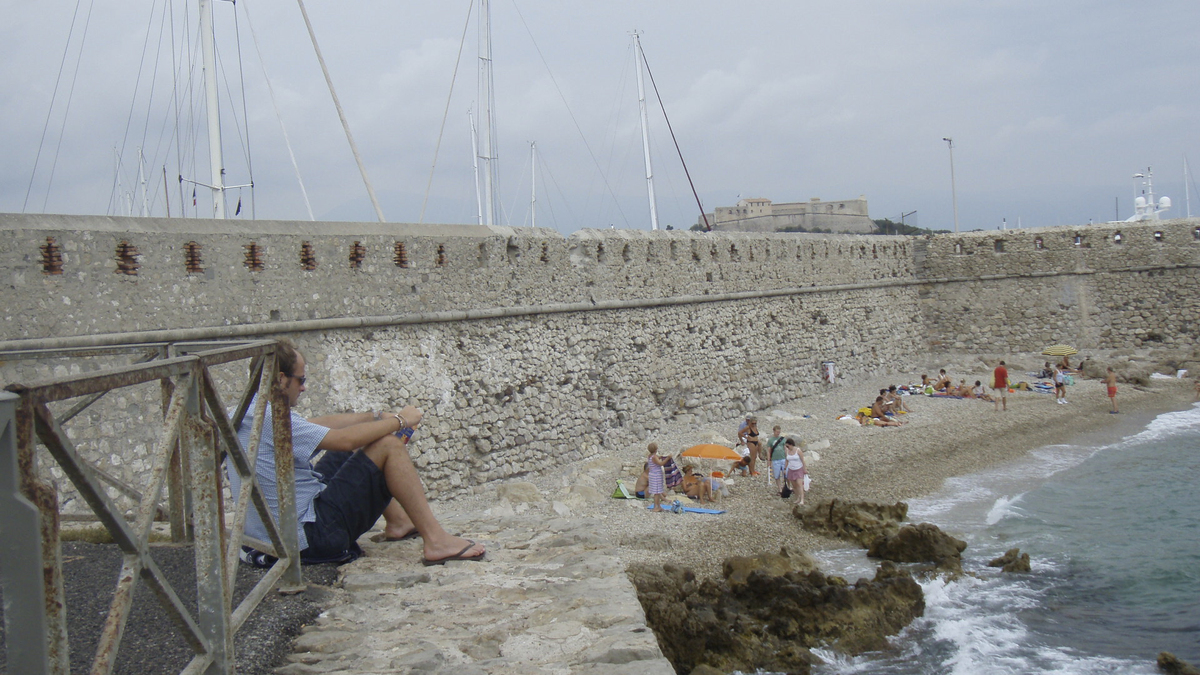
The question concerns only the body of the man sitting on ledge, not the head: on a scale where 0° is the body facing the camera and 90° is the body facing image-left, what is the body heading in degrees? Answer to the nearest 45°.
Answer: approximately 270°

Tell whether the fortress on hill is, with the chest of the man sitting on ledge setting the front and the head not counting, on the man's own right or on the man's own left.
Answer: on the man's own left

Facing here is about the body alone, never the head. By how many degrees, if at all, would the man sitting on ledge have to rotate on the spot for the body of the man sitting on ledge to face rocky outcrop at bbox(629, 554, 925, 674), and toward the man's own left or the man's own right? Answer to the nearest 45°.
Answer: approximately 45° to the man's own left

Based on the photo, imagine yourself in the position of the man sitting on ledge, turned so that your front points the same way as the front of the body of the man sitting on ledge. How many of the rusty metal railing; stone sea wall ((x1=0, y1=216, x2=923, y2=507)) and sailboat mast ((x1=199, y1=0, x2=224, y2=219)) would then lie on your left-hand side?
2

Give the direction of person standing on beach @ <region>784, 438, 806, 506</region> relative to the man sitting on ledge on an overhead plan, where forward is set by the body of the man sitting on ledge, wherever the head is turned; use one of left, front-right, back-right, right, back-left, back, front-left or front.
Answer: front-left

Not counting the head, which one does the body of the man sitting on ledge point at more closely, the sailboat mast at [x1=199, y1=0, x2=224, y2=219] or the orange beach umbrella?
the orange beach umbrella

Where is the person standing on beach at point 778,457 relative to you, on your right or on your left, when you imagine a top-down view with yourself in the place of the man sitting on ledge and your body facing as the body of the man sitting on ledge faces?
on your left

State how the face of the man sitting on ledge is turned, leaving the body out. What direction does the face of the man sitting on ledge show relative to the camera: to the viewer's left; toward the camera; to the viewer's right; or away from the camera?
to the viewer's right

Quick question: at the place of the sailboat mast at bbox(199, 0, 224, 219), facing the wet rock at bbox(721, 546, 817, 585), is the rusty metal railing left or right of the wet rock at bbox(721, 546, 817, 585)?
right

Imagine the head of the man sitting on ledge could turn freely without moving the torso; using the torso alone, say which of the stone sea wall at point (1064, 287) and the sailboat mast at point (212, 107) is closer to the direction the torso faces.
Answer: the stone sea wall
